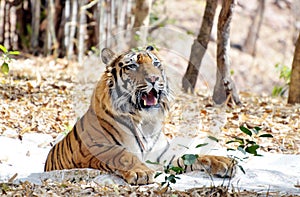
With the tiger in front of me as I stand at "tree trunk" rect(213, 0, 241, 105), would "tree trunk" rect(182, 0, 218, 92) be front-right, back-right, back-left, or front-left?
back-right

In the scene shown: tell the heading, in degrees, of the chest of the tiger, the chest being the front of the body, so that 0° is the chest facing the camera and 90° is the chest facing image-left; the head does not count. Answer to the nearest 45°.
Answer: approximately 315°

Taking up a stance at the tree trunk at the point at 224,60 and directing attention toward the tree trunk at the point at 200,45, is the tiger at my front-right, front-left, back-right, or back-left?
back-left

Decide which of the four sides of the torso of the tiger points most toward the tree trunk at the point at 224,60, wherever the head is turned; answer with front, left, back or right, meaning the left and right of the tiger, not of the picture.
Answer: left

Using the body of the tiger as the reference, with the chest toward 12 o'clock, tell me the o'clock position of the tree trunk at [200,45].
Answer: The tree trunk is roughly at 8 o'clock from the tiger.
